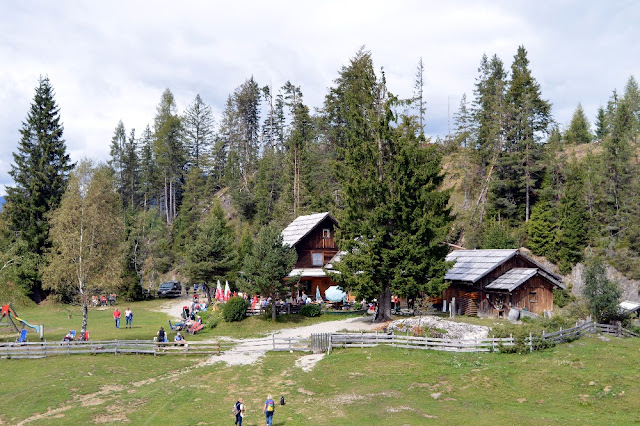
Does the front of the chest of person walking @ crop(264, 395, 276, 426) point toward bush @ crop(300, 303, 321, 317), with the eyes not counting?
yes

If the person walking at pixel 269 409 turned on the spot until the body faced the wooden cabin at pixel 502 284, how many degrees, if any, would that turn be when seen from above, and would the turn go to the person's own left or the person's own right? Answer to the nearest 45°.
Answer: approximately 45° to the person's own right

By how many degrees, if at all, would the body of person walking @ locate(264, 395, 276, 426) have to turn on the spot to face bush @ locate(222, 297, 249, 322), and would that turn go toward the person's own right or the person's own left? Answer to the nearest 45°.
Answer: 0° — they already face it

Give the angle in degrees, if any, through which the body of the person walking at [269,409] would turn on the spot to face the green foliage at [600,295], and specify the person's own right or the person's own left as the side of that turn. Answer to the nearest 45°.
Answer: approximately 45° to the person's own right

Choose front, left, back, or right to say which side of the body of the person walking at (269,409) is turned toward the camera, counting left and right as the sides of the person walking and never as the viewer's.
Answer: back

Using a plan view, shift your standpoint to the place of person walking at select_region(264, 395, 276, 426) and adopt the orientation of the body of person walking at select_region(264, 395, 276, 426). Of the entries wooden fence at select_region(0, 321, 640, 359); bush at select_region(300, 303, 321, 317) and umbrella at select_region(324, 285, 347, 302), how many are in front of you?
3

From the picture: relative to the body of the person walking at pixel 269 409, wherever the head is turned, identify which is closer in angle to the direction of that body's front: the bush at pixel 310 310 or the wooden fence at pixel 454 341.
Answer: the bush

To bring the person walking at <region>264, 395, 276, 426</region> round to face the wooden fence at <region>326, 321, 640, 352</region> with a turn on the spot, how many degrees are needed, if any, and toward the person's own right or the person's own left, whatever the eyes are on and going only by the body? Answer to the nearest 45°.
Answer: approximately 45° to the person's own right
